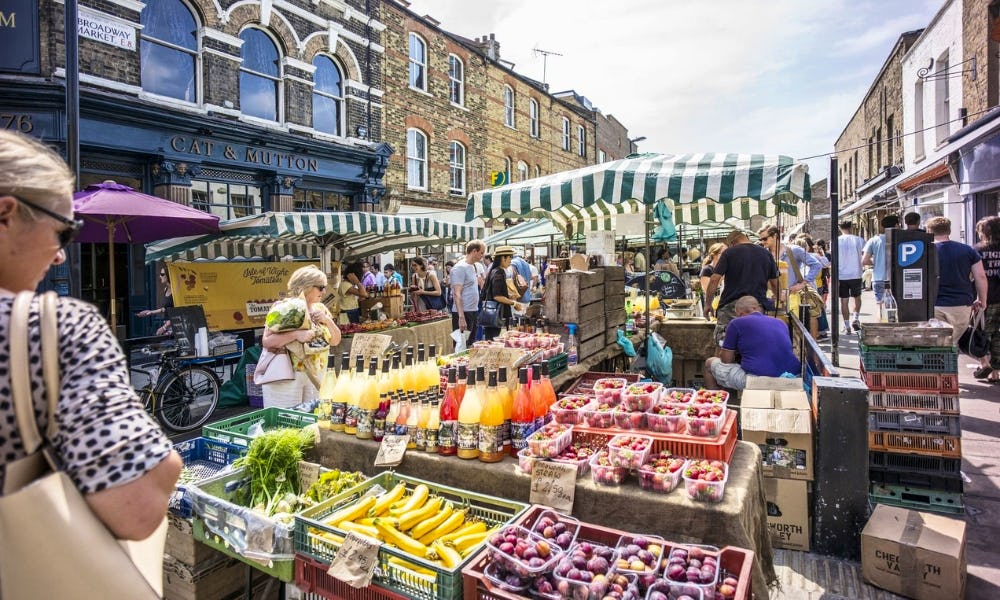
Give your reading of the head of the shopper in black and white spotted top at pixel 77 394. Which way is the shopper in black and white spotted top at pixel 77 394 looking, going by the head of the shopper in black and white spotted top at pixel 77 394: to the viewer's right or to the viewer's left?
to the viewer's right

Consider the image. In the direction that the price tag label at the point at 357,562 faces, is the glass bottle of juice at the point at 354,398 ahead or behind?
behind

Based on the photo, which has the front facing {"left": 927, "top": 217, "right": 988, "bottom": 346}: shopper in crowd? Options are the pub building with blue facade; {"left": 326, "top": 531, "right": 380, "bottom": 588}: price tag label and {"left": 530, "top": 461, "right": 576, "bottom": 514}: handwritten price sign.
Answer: the pub building with blue facade

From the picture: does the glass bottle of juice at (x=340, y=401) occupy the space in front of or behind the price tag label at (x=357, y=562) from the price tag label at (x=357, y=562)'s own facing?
behind

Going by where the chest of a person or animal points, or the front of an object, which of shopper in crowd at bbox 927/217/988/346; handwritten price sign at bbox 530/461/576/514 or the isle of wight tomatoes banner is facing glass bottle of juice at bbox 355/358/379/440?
the isle of wight tomatoes banner

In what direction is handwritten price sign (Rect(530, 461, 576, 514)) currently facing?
toward the camera

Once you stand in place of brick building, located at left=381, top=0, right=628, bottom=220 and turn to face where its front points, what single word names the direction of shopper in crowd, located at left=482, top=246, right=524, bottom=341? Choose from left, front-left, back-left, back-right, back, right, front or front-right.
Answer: front-right

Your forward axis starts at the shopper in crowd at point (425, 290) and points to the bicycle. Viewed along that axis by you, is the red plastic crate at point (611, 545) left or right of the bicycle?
left

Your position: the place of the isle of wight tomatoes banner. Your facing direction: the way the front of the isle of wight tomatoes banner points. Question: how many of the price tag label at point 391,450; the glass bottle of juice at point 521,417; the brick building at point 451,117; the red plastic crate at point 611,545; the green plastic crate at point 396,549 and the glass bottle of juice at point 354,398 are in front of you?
5

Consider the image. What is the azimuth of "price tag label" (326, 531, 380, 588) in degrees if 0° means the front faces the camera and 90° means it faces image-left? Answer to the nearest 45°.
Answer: approximately 0°

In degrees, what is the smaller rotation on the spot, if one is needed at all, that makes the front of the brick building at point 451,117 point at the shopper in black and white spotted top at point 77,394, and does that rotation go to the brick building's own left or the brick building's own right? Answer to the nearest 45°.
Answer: approximately 45° to the brick building's own right

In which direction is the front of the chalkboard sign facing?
toward the camera

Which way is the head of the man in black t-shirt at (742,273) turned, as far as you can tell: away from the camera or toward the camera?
away from the camera

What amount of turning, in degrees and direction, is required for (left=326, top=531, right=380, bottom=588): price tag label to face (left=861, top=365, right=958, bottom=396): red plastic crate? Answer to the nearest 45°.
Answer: approximately 90° to its left
